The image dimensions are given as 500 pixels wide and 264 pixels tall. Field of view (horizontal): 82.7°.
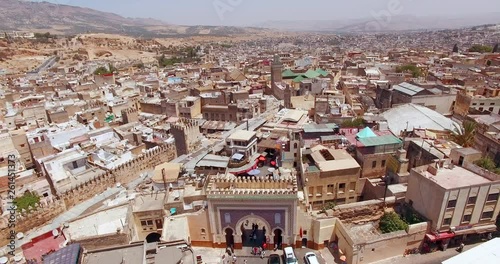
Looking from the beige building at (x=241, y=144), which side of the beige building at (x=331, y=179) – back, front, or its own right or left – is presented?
right

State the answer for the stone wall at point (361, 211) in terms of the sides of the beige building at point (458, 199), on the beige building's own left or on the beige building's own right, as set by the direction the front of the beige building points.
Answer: on the beige building's own right

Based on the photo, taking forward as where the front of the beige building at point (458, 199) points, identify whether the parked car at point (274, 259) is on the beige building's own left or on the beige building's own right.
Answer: on the beige building's own right

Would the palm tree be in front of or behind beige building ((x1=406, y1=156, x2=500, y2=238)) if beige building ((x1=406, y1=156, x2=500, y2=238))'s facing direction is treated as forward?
behind

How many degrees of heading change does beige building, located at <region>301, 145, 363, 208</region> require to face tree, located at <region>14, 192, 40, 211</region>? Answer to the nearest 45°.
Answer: approximately 90° to its right

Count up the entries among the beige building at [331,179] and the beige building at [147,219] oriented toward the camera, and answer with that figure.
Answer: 2

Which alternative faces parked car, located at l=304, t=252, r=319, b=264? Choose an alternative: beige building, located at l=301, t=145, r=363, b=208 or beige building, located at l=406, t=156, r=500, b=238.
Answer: beige building, located at l=301, t=145, r=363, b=208

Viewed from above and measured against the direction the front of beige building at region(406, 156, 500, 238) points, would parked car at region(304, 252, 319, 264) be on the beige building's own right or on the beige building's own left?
on the beige building's own right

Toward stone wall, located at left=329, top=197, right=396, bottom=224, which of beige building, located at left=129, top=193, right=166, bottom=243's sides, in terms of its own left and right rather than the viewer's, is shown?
left

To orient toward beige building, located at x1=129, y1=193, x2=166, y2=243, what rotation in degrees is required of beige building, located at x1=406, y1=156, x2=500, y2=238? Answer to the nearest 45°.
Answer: approximately 90° to its right
